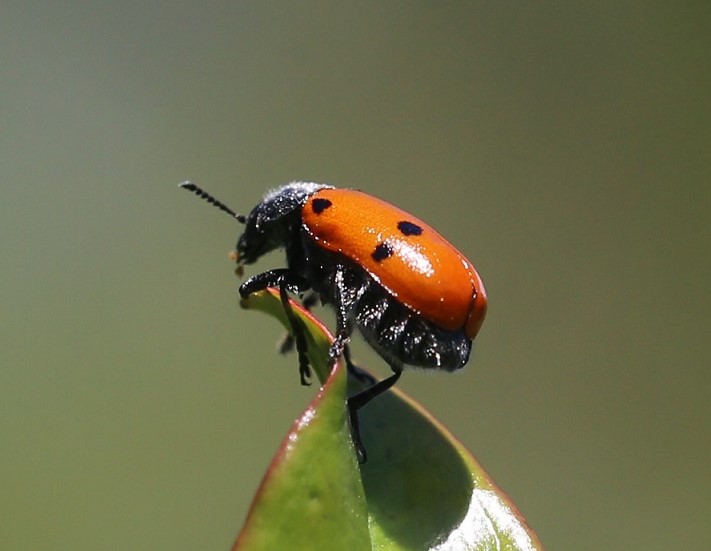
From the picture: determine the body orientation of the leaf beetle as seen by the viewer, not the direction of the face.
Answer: to the viewer's left
